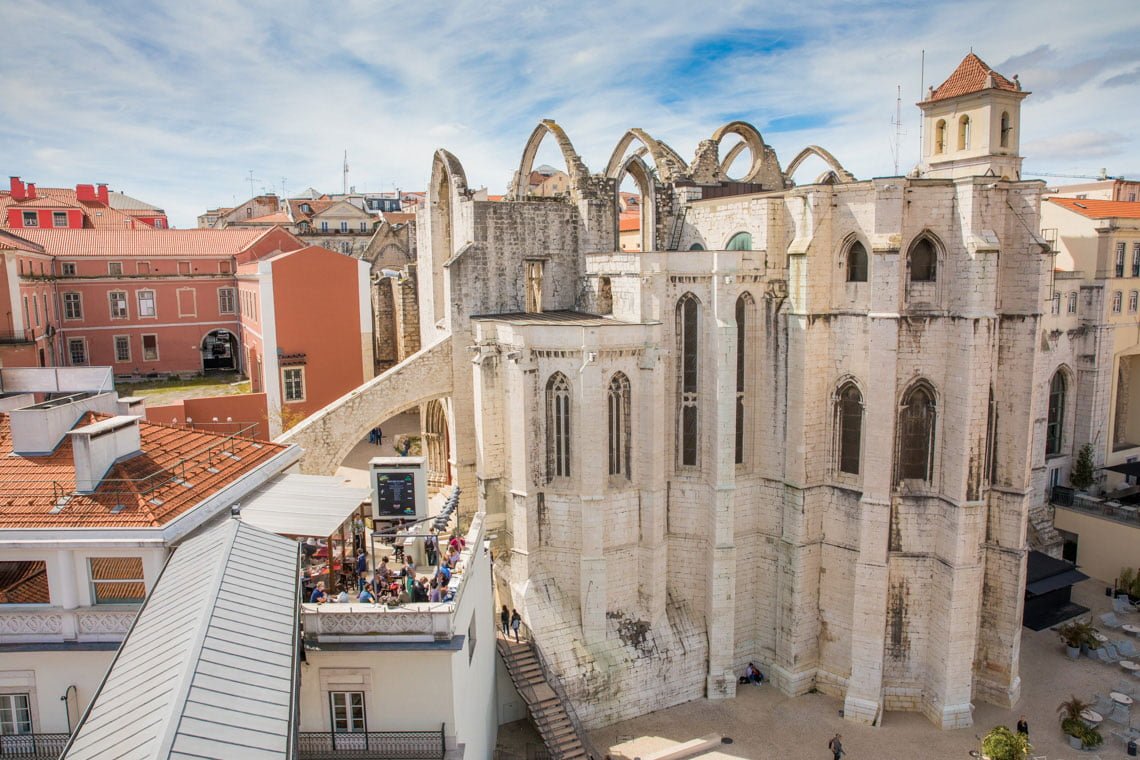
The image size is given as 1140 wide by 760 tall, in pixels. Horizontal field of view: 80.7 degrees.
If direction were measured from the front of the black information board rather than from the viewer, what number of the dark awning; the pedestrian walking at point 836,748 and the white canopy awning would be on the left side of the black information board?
2

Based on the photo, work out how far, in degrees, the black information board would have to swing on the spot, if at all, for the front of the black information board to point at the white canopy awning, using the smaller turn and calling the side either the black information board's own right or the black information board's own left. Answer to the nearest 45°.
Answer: approximately 45° to the black information board's own right

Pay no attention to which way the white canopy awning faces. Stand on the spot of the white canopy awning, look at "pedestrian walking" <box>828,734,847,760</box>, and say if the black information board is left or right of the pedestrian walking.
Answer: left

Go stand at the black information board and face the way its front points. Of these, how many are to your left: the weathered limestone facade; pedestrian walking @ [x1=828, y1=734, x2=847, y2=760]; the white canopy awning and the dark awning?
3

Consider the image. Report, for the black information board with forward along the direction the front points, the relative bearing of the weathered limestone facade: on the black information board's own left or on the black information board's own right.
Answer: on the black information board's own left

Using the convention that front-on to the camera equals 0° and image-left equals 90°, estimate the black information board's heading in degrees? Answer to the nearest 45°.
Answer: approximately 0°

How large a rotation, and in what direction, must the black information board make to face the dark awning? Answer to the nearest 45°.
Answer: approximately 90° to its left

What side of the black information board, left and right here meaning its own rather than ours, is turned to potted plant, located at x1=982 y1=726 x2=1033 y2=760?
left

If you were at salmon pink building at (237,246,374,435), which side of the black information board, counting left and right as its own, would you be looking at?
back

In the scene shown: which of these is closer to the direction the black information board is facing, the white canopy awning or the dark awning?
the white canopy awning

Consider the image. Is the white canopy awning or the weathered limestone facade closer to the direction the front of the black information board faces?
the white canopy awning

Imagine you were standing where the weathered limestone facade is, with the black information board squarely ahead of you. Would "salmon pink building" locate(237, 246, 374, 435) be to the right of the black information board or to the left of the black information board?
right
